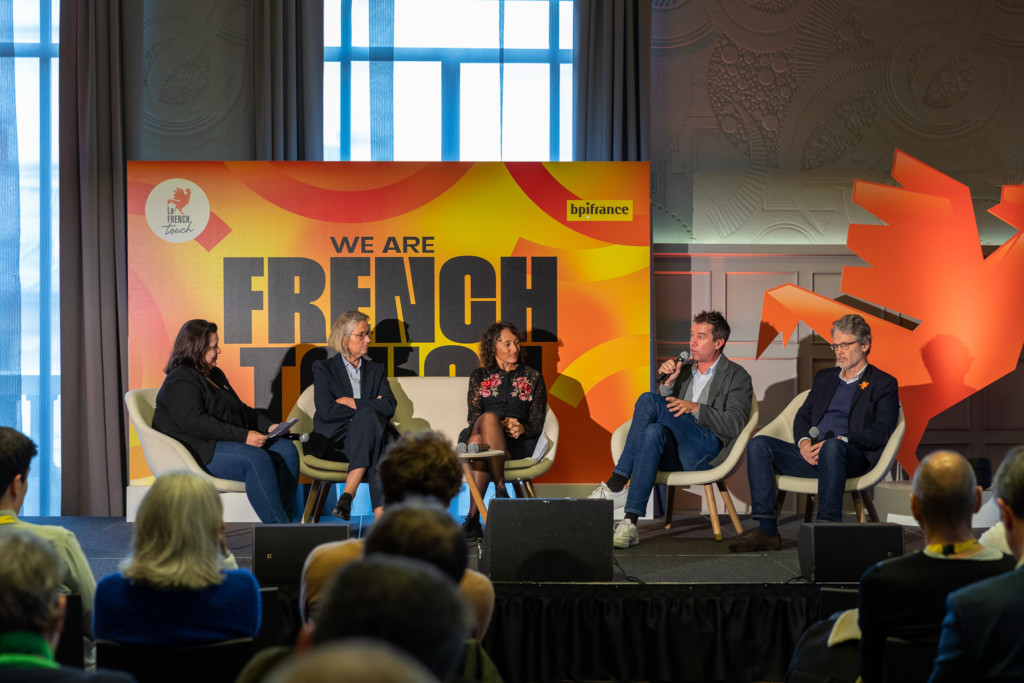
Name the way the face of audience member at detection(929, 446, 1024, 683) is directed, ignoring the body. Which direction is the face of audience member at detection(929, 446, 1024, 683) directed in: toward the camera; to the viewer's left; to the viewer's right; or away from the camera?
away from the camera

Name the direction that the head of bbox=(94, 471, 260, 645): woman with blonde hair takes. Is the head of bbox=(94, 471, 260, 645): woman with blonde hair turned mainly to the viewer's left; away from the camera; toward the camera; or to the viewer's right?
away from the camera

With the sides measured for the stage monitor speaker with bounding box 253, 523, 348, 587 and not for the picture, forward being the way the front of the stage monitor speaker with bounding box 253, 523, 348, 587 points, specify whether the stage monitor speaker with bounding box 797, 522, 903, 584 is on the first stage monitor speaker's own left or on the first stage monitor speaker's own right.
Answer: on the first stage monitor speaker's own right

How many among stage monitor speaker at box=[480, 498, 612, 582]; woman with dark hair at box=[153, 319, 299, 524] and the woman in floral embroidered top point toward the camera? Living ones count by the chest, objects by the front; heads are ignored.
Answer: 1

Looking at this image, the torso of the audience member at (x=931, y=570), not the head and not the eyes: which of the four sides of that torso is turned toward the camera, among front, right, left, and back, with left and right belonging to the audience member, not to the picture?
back

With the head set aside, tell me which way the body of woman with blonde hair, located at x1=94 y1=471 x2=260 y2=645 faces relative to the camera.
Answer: away from the camera

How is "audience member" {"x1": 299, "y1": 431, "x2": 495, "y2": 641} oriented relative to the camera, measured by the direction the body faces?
away from the camera

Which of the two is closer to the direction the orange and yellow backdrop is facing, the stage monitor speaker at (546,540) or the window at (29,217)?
the stage monitor speaker

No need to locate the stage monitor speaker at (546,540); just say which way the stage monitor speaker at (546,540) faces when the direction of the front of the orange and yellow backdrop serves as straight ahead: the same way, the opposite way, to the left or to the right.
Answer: the opposite way

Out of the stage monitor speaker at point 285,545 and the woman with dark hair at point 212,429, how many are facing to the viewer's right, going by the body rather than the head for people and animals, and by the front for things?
1

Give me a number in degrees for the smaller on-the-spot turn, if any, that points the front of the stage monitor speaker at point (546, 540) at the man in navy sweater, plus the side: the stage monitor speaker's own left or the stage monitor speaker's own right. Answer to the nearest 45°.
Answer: approximately 45° to the stage monitor speaker's own right

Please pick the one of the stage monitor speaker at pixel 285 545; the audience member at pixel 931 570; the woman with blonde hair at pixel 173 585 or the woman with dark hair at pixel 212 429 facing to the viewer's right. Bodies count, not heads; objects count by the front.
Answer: the woman with dark hair

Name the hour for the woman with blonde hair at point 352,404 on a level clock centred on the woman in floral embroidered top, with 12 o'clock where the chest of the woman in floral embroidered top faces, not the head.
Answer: The woman with blonde hair is roughly at 3 o'clock from the woman in floral embroidered top.
